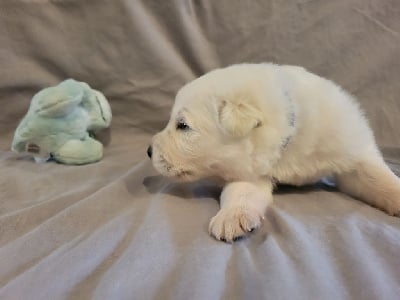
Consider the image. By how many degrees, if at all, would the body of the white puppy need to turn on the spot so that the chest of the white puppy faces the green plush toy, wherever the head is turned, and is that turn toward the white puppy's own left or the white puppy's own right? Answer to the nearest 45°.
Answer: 0° — it already faces it

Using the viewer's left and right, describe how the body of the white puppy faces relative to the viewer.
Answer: facing to the left of the viewer
